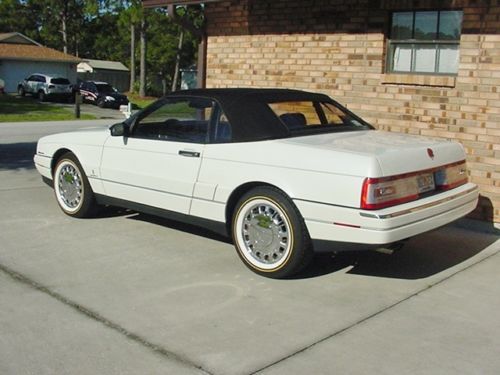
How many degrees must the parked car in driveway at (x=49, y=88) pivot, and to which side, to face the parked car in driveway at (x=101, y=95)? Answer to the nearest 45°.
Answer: approximately 180°

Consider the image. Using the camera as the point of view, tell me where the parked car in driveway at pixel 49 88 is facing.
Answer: facing away from the viewer and to the left of the viewer

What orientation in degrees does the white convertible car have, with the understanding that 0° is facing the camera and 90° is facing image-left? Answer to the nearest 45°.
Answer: approximately 135°

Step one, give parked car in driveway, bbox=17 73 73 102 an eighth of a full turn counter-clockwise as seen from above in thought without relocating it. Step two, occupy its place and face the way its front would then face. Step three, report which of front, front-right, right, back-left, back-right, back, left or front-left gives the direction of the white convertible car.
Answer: left

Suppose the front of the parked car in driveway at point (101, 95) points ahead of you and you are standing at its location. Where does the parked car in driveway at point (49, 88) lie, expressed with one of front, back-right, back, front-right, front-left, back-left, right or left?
back

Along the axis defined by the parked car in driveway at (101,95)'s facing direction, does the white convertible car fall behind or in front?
in front

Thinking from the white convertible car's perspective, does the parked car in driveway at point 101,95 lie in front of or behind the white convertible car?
in front
